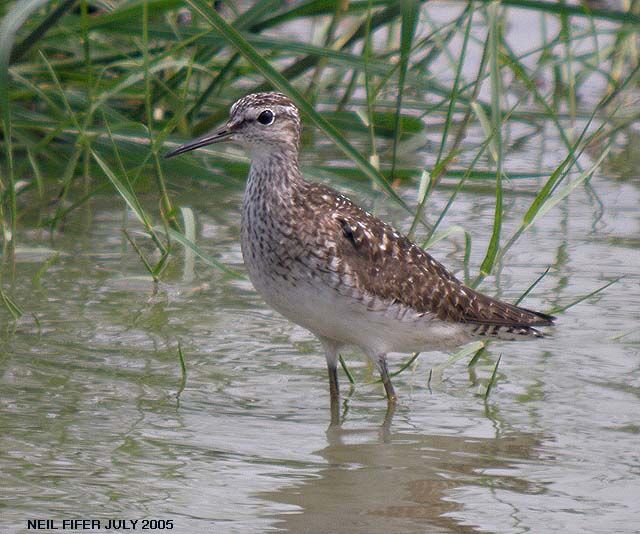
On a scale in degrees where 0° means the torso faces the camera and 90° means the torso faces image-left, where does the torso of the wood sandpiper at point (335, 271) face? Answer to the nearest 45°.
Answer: approximately 90°

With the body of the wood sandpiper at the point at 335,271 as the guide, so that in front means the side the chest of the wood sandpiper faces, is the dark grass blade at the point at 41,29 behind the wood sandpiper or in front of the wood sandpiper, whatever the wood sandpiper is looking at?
in front
